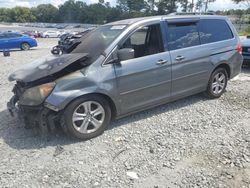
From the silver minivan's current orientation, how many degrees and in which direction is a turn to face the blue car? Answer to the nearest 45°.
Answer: approximately 90° to its right

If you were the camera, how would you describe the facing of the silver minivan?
facing the viewer and to the left of the viewer
